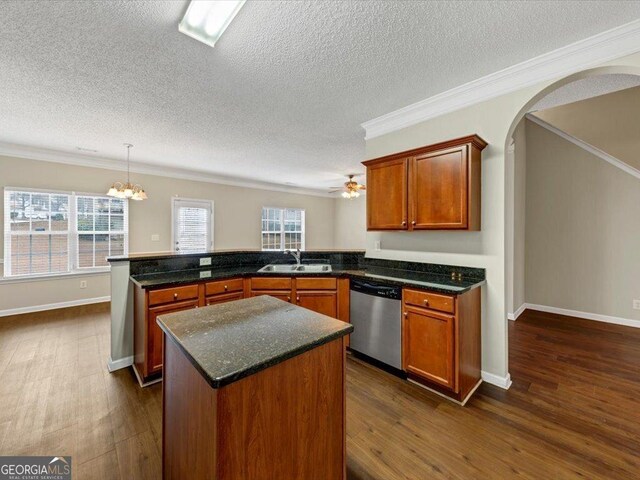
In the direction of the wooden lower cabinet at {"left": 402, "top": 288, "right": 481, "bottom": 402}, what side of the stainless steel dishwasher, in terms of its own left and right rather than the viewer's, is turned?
left

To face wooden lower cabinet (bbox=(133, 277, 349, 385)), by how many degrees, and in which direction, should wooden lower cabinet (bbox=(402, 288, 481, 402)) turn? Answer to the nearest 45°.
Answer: approximately 45° to its right

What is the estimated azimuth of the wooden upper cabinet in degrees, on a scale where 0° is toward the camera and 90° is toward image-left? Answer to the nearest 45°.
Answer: approximately 45°

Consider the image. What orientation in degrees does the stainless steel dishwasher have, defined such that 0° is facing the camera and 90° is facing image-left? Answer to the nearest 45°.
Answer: approximately 45°

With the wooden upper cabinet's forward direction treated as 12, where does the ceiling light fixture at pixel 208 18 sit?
The ceiling light fixture is roughly at 12 o'clock from the wooden upper cabinet.

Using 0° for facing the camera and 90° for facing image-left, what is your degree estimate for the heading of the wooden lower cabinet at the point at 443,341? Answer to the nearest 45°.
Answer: approximately 45°
